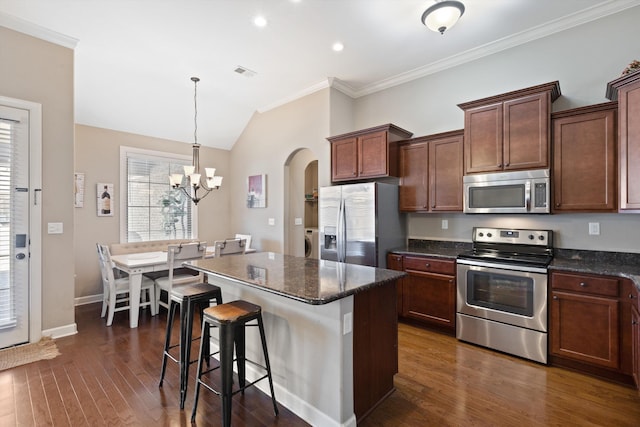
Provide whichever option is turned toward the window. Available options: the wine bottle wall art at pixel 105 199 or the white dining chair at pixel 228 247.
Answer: the white dining chair

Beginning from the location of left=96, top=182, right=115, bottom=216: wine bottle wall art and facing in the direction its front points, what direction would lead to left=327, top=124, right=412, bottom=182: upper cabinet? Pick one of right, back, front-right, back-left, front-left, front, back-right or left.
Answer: front-left

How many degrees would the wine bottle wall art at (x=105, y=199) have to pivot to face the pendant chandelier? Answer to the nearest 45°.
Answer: approximately 45° to its left

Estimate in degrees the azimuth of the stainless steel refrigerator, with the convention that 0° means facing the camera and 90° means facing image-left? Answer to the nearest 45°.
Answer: approximately 45°

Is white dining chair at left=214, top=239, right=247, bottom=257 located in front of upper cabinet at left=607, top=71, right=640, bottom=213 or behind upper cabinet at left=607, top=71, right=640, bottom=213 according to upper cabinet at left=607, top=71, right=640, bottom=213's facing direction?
in front

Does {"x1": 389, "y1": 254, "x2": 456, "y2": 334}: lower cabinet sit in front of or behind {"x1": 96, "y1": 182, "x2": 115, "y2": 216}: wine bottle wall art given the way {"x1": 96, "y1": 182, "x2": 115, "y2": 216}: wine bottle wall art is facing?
in front

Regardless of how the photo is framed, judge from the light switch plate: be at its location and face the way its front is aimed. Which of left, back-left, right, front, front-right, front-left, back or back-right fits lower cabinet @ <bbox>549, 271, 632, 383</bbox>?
front-left

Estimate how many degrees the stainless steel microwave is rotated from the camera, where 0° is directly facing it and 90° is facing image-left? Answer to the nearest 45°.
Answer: approximately 0°

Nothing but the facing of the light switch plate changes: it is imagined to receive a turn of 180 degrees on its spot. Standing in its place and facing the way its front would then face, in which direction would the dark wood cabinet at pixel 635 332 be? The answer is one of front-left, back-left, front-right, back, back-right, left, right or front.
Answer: back-right

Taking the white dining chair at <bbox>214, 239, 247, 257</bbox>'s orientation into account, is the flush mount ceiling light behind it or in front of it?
behind

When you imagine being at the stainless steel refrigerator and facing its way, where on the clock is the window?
The window is roughly at 2 o'clock from the stainless steel refrigerator.

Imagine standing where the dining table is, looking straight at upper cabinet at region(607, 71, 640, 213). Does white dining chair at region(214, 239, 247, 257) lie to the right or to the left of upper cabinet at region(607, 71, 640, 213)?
left

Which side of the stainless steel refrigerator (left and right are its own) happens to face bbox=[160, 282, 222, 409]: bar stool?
front

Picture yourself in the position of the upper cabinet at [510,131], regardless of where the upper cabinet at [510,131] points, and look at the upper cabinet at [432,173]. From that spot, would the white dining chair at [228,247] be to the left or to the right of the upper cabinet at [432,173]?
left

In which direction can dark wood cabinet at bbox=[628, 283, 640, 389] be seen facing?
to the viewer's left
